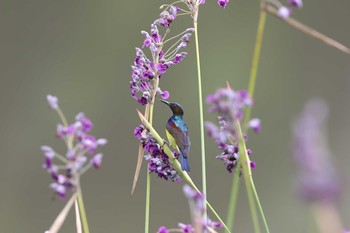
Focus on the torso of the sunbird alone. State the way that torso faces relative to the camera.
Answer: to the viewer's left
